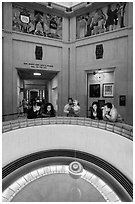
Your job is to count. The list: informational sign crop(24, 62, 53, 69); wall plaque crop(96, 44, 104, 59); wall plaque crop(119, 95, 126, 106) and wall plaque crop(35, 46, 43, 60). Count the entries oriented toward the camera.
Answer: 4

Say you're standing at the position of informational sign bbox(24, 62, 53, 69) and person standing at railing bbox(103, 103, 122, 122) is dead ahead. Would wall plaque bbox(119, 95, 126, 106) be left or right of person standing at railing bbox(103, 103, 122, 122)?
left

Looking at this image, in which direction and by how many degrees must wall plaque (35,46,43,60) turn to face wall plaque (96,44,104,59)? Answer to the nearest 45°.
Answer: approximately 90° to its left

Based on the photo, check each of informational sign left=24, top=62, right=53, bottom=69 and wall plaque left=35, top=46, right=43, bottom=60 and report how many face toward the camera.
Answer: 2

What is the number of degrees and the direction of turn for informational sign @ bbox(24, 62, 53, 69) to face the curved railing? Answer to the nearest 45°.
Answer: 0° — it already faces it

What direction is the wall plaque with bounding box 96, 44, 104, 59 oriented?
toward the camera

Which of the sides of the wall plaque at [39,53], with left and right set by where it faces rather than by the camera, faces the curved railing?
front

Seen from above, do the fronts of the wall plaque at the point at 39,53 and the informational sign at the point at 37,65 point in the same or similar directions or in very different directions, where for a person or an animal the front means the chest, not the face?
same or similar directions

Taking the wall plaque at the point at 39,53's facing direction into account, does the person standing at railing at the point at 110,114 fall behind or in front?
in front

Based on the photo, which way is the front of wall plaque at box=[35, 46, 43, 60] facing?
toward the camera
